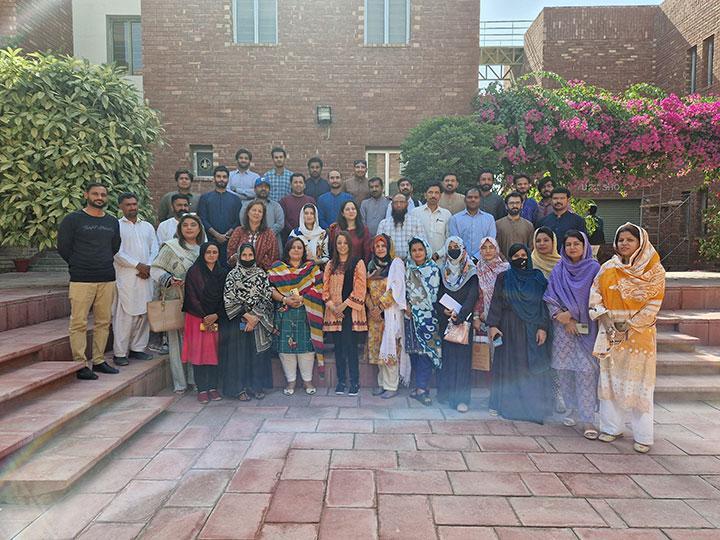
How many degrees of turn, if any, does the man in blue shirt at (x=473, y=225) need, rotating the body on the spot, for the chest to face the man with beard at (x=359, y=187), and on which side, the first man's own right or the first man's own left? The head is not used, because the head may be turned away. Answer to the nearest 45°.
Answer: approximately 135° to the first man's own right

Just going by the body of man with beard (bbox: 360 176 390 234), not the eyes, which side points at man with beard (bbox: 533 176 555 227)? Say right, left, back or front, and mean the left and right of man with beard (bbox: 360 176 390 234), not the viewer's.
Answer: left

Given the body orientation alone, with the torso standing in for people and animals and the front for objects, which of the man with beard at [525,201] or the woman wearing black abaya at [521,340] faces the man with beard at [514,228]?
the man with beard at [525,201]

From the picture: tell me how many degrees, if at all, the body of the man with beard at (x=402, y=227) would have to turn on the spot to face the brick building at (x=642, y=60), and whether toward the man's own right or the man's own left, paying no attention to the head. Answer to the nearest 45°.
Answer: approximately 135° to the man's own left

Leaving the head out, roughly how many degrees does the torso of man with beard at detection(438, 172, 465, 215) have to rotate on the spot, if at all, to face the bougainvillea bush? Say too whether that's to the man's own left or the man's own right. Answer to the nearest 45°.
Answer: approximately 135° to the man's own left

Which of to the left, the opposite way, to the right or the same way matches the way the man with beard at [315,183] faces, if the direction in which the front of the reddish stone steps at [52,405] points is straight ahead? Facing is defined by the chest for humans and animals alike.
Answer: to the right

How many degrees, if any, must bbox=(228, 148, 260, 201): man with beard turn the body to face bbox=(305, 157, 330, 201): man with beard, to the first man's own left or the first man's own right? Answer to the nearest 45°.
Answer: approximately 90° to the first man's own left
